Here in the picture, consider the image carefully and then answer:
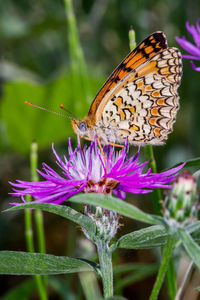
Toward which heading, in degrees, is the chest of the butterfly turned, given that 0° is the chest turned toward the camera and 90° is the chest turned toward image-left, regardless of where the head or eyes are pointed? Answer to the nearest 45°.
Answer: approximately 90°
